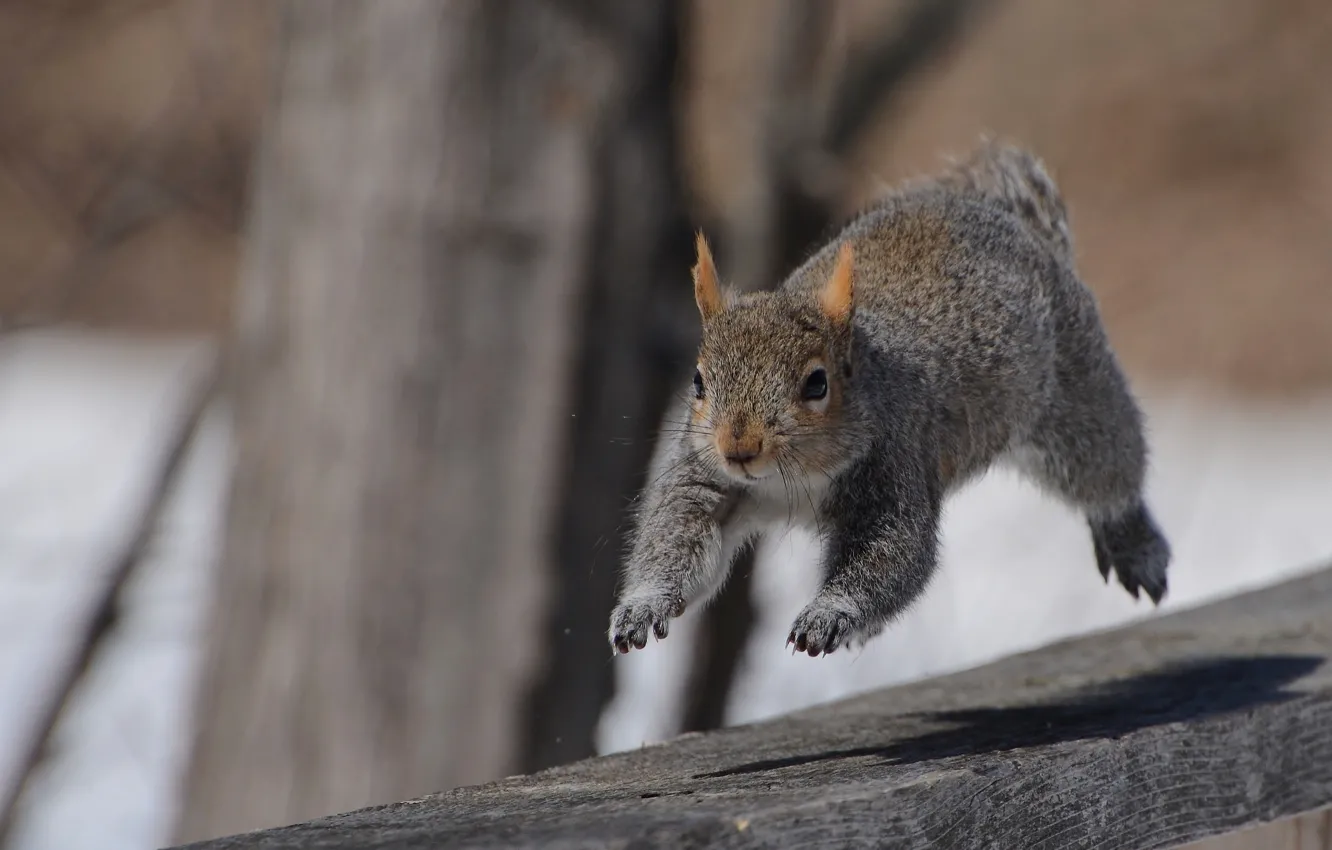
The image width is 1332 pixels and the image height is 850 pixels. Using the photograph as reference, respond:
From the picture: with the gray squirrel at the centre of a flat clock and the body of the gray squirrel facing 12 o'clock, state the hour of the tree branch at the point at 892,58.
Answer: The tree branch is roughly at 4 o'clock from the gray squirrel.

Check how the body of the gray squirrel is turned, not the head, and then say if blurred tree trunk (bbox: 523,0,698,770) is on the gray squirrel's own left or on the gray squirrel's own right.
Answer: on the gray squirrel's own right

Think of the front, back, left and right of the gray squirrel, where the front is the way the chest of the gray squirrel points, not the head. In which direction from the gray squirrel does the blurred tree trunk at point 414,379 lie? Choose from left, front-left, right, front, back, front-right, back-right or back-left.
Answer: right

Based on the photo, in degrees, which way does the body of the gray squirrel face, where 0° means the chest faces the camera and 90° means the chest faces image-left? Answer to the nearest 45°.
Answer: approximately 45°
